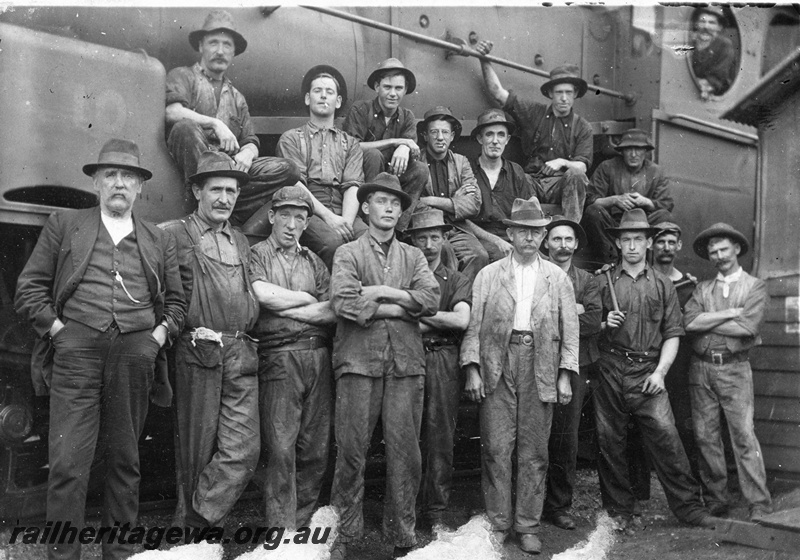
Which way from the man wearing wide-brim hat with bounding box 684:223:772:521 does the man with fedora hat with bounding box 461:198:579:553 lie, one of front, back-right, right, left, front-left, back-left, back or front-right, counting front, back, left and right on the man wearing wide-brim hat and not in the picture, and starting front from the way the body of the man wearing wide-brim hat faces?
front-right

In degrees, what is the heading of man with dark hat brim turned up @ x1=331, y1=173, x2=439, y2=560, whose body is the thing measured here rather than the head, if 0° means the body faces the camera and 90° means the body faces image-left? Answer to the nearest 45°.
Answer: approximately 0°
